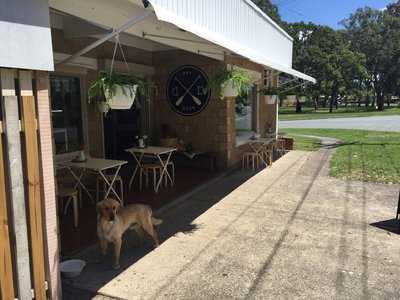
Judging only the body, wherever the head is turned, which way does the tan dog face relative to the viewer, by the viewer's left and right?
facing the viewer and to the left of the viewer

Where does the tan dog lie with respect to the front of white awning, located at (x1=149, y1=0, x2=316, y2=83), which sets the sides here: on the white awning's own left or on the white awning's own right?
on the white awning's own right

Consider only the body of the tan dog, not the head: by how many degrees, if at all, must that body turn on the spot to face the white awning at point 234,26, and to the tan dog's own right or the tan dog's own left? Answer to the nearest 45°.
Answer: approximately 180°

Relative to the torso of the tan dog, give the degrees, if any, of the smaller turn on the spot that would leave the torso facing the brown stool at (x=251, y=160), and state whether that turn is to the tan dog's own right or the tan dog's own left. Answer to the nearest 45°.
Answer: approximately 180°

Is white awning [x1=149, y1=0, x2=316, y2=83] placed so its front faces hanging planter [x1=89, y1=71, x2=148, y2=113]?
no

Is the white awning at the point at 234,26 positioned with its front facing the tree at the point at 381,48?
no

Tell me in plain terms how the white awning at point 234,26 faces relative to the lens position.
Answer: facing the viewer and to the right of the viewer

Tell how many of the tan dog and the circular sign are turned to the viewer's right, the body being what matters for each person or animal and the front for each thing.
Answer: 0

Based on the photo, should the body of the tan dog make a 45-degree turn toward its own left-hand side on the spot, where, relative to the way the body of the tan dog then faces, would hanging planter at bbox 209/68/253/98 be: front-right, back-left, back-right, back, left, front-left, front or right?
back-left
